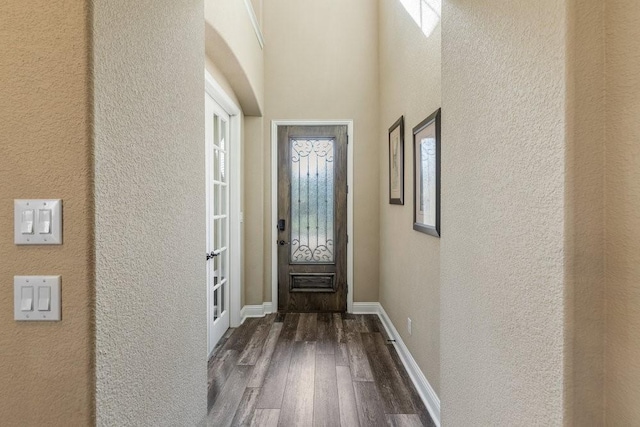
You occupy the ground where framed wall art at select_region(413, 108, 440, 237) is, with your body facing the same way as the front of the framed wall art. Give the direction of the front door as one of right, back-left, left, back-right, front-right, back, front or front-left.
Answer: front-right

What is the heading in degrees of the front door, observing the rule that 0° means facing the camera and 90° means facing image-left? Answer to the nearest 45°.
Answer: approximately 0°

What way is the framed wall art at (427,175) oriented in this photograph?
to the viewer's left

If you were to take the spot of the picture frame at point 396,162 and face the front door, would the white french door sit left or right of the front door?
left

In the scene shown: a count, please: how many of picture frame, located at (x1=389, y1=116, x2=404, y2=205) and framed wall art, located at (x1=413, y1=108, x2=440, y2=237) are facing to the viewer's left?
2

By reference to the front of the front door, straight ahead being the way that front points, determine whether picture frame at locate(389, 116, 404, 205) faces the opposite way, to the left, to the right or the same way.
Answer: to the right

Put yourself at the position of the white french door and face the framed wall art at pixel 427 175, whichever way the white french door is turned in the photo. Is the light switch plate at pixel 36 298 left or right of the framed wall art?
right

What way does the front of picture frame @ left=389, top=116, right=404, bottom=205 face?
to the viewer's left

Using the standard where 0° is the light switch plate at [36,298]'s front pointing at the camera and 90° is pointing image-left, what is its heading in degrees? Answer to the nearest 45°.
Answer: approximately 0°

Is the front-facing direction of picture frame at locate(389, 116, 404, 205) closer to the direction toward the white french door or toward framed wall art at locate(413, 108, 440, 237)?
the white french door
